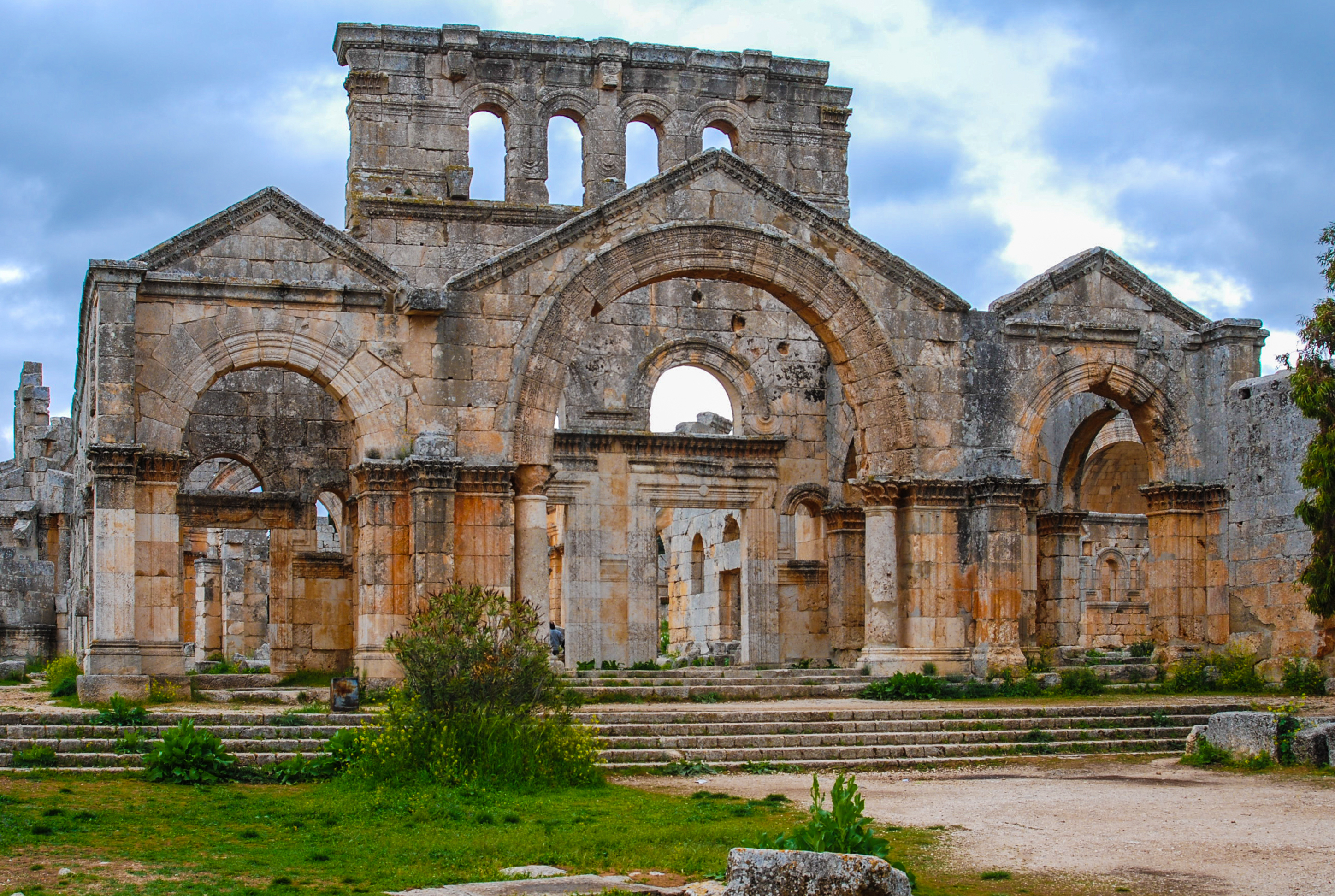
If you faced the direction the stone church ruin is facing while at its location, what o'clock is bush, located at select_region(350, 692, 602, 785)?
The bush is roughly at 12 o'clock from the stone church ruin.

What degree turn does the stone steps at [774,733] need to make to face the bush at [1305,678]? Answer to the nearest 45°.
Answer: approximately 135° to its left

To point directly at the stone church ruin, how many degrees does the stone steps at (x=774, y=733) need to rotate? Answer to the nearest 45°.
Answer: approximately 180°

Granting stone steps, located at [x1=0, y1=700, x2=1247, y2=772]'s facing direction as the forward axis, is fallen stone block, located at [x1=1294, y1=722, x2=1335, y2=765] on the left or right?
on its left

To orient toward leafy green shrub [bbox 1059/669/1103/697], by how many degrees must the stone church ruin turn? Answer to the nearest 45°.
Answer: approximately 90° to its left

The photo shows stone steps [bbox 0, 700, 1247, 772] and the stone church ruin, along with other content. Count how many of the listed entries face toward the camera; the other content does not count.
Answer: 2

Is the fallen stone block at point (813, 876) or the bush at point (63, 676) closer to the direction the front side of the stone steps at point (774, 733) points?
the fallen stone block

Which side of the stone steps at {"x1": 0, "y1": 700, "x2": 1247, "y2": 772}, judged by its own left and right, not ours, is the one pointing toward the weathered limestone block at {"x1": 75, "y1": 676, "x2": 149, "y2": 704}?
right

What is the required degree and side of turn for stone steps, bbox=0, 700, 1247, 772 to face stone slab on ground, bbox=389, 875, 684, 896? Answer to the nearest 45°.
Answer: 0° — it already faces it

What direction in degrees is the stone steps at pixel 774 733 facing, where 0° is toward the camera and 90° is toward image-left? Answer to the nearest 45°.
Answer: approximately 0°
